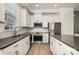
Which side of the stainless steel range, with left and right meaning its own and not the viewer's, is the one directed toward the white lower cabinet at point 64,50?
front

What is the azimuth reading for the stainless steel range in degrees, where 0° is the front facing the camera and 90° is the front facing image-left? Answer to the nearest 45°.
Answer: approximately 0°
